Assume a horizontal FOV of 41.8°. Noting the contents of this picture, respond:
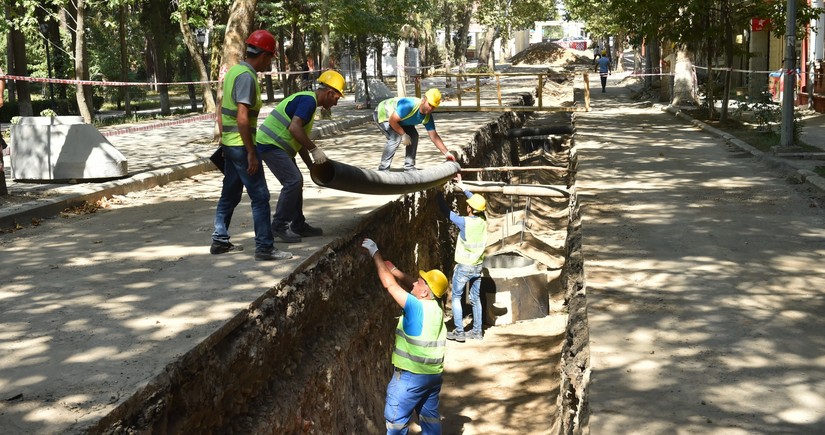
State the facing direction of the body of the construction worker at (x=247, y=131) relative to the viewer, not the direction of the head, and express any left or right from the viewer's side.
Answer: facing to the right of the viewer

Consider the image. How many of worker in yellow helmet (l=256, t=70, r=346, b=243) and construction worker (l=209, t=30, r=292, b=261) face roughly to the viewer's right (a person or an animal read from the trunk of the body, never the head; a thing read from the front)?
2

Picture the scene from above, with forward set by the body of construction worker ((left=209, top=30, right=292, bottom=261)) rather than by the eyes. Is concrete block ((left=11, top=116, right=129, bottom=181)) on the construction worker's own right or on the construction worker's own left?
on the construction worker's own left

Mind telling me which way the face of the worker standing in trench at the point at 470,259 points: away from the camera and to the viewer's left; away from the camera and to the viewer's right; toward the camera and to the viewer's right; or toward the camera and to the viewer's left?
away from the camera and to the viewer's left

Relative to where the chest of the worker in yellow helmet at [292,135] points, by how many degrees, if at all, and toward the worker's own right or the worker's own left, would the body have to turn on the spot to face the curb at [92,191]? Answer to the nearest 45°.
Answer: approximately 135° to the worker's own left

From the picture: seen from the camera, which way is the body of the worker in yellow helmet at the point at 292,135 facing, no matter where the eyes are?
to the viewer's right

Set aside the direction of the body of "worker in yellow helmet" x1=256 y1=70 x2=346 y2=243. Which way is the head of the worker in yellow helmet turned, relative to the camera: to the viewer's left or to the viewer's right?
to the viewer's right

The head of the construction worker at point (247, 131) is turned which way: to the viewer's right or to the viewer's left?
to the viewer's right
